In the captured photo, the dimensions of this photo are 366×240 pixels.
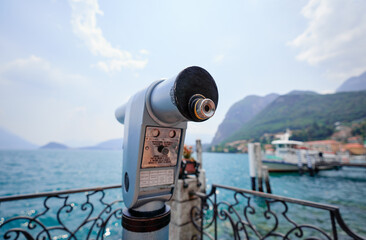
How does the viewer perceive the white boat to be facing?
facing to the left of the viewer

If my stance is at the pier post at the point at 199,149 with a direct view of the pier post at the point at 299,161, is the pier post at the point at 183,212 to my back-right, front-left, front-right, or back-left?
back-right

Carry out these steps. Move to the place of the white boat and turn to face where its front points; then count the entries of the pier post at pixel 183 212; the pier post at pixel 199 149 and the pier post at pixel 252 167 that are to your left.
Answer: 3

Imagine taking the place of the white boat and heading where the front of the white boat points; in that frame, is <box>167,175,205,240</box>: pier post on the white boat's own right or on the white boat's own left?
on the white boat's own left
